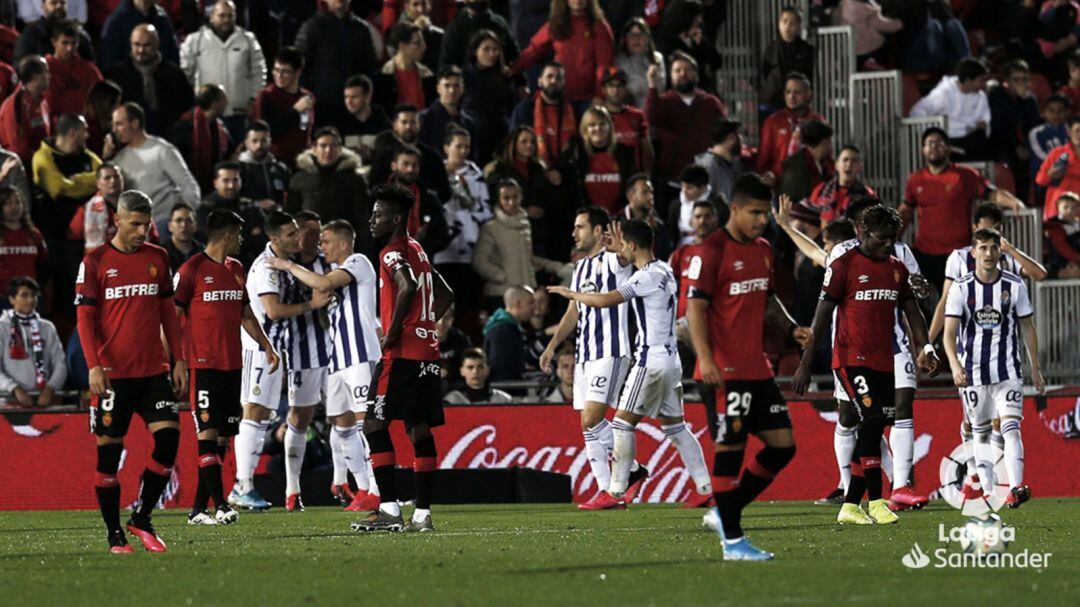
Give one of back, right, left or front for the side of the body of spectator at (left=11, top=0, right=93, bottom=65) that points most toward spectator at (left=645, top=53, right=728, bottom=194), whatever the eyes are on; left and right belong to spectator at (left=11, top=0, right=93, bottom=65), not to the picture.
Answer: left

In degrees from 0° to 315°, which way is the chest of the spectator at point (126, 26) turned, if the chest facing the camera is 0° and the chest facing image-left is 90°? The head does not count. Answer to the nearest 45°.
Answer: approximately 0°

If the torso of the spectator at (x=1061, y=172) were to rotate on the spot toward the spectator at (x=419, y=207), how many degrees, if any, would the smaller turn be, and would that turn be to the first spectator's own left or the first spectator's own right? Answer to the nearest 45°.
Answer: approximately 45° to the first spectator's own right

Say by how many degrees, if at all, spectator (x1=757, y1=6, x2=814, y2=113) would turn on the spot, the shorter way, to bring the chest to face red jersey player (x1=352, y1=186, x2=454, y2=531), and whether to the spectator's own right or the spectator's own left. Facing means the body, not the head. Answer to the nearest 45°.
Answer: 0° — they already face them

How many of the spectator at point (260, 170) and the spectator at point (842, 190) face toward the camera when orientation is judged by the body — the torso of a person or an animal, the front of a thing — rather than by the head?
2

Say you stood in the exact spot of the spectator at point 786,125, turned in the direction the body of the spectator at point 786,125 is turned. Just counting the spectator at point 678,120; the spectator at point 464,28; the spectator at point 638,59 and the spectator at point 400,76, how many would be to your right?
4

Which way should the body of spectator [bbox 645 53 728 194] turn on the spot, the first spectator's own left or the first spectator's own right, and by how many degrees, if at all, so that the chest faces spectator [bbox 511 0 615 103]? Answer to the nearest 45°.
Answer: approximately 90° to the first spectator's own right

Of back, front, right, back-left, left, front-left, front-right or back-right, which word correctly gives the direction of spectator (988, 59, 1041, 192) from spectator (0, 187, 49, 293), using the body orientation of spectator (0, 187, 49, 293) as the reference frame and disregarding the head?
left
